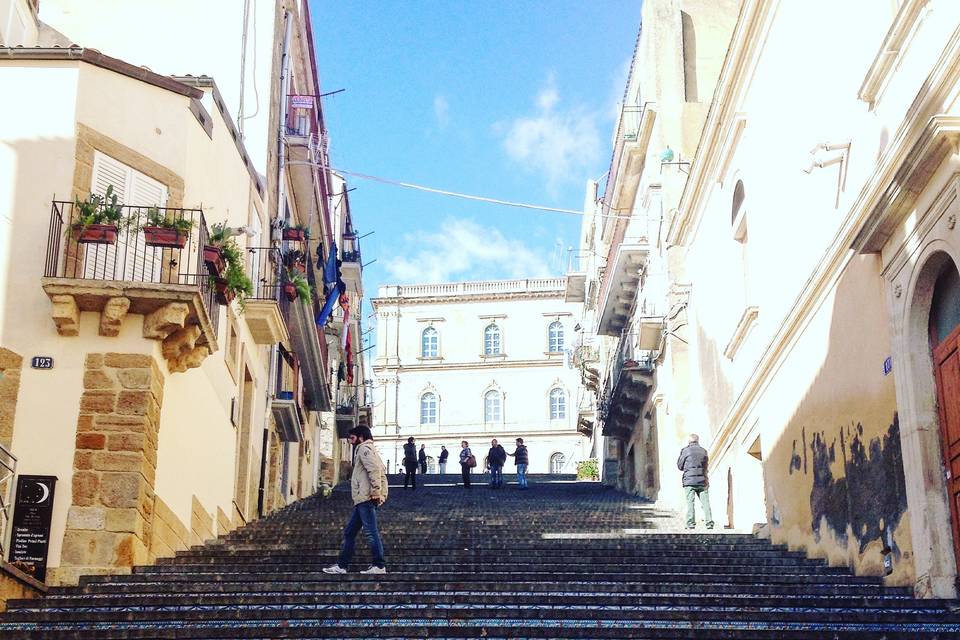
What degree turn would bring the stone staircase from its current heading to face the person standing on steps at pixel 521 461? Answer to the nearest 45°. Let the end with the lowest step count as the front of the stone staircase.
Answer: approximately 180°

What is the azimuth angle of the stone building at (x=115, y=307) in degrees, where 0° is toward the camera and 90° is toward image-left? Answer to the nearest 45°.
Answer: approximately 315°

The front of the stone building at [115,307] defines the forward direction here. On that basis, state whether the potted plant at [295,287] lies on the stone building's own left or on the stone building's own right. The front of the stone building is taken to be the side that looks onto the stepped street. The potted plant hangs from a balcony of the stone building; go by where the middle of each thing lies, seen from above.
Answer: on the stone building's own left

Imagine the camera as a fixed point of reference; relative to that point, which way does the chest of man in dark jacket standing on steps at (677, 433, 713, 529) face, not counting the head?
away from the camera

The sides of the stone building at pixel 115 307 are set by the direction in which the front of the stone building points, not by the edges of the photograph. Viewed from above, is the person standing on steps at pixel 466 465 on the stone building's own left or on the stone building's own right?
on the stone building's own left

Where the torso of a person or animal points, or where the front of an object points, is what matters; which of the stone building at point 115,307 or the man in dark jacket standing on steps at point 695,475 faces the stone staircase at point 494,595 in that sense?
the stone building

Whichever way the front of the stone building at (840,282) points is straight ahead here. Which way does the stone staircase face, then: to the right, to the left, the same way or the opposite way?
to the left

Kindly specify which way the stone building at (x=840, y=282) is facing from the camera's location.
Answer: facing to the left of the viewer

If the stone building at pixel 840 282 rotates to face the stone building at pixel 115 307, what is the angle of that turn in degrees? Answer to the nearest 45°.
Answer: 0° — it already faces it
